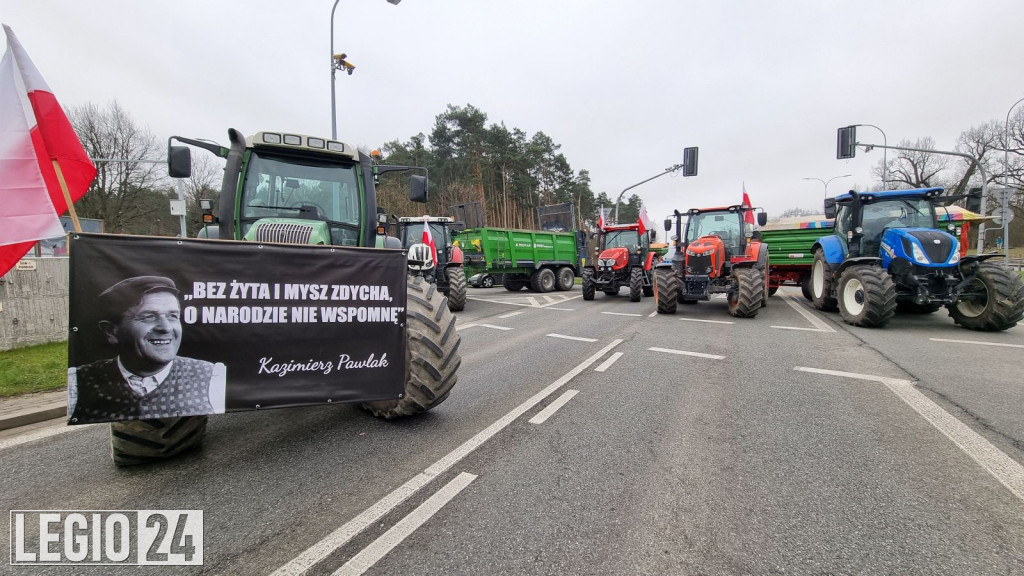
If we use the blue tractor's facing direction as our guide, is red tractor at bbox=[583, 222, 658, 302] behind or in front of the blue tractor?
behind

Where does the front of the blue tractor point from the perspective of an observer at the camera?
facing the viewer and to the right of the viewer

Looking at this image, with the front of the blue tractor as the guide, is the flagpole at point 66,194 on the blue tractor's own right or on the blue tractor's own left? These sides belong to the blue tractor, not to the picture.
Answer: on the blue tractor's own right

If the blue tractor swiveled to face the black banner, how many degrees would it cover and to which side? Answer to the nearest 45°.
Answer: approximately 45° to its right

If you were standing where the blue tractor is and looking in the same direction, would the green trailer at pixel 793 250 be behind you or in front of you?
behind

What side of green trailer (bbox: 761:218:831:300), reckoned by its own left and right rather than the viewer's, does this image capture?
front
